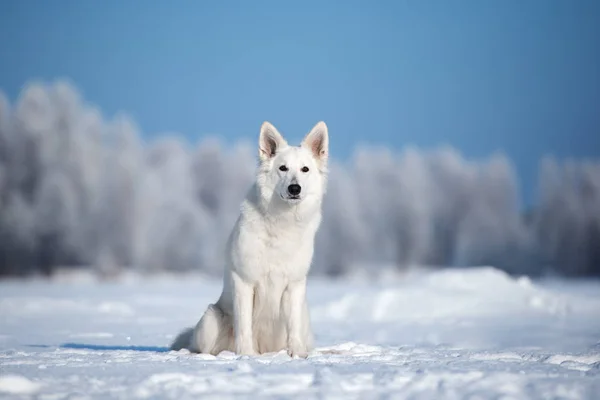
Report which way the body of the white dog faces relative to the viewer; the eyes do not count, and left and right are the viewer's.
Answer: facing the viewer
